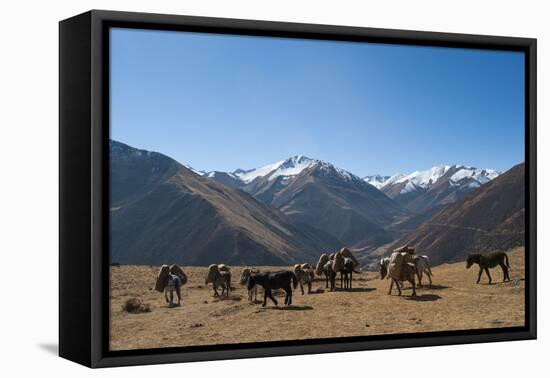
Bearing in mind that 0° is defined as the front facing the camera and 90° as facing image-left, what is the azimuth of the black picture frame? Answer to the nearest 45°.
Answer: approximately 315°
